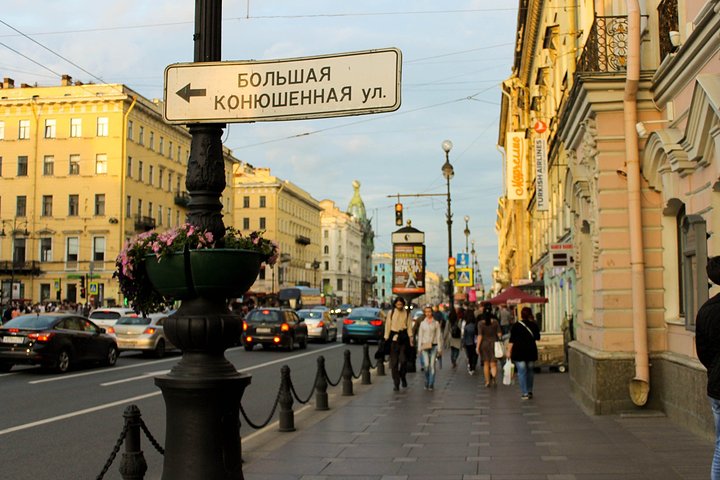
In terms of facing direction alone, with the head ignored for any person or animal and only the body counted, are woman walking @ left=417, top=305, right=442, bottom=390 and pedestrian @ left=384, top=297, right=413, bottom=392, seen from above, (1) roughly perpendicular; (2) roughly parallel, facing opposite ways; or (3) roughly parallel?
roughly parallel

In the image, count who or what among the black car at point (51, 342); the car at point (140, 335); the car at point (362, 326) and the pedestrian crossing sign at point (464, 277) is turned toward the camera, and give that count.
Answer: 1

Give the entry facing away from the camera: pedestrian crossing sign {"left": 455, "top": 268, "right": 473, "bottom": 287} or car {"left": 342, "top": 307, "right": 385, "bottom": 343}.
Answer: the car

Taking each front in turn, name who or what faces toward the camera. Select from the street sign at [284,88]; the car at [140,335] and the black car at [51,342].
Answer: the street sign

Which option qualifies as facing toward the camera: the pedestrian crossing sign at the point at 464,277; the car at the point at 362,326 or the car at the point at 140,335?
the pedestrian crossing sign

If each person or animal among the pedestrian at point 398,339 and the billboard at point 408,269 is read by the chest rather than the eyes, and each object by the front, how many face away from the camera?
0

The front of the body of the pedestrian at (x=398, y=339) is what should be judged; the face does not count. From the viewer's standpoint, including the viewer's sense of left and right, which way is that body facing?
facing the viewer

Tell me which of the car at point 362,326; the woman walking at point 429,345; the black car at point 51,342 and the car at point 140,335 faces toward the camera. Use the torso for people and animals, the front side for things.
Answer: the woman walking

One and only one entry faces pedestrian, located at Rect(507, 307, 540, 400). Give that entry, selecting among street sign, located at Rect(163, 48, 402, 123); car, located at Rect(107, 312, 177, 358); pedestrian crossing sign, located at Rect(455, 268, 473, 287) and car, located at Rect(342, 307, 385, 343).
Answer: the pedestrian crossing sign

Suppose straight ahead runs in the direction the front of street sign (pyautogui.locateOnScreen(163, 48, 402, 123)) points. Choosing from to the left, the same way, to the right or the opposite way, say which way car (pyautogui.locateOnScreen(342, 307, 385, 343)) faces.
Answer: the opposite way

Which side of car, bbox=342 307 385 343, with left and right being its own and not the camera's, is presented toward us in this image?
back

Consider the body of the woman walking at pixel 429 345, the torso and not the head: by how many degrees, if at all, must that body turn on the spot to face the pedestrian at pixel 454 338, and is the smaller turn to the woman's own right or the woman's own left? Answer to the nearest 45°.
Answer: approximately 180°

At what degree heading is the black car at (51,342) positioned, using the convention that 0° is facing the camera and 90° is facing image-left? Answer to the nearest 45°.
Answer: approximately 225°

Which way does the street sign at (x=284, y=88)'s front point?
toward the camera

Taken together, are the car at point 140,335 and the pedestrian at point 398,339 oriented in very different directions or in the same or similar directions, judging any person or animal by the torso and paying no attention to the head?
very different directions

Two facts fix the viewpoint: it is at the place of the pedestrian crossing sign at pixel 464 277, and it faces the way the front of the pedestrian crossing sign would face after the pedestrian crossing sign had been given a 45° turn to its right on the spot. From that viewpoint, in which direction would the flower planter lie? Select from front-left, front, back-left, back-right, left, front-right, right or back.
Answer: front-left

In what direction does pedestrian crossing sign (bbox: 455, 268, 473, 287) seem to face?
toward the camera

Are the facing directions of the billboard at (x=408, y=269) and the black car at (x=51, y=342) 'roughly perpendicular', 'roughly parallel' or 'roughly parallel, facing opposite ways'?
roughly parallel, facing opposite ways
